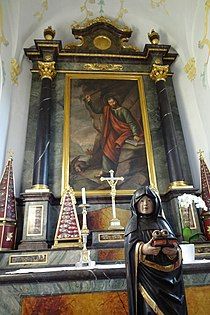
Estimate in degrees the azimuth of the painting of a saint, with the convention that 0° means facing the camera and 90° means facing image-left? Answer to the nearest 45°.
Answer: approximately 0°

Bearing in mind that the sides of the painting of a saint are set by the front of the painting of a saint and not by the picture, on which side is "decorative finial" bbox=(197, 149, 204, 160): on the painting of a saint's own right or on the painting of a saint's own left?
on the painting of a saint's own left

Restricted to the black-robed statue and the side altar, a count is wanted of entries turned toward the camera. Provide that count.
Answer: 2

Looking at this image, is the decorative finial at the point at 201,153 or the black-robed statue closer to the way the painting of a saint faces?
the black-robed statue

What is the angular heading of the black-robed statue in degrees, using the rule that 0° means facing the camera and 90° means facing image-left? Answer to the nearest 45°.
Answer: approximately 0°

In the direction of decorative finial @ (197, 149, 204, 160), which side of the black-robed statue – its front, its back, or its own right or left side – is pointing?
back

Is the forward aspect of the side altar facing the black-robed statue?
yes

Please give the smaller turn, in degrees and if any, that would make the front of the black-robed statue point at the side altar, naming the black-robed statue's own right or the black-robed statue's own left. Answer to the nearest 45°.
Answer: approximately 180°

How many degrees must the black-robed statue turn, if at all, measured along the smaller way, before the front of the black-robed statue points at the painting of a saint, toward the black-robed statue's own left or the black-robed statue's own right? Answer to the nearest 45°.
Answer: approximately 180°

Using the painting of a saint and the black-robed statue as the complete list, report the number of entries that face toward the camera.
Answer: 2
